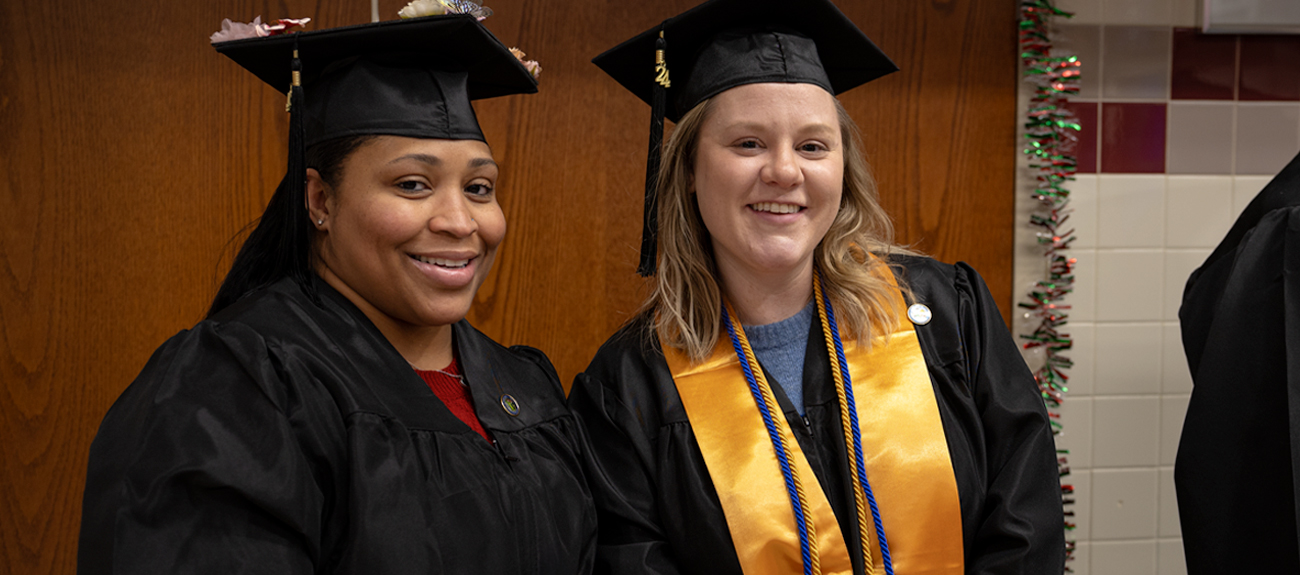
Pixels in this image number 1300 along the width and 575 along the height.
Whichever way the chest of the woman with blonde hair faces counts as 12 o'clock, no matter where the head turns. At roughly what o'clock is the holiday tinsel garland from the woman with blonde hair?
The holiday tinsel garland is roughly at 7 o'clock from the woman with blonde hair.

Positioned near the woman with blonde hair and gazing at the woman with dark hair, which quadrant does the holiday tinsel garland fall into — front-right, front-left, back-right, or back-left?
back-right

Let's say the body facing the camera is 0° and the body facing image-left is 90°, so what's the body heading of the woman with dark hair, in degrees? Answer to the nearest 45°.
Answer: approximately 315°

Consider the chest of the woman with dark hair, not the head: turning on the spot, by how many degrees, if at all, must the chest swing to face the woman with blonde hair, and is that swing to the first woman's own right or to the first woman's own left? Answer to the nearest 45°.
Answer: approximately 45° to the first woman's own left

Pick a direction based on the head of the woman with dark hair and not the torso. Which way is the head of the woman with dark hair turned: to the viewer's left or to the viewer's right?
to the viewer's right

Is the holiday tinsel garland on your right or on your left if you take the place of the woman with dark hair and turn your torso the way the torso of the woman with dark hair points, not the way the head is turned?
on your left

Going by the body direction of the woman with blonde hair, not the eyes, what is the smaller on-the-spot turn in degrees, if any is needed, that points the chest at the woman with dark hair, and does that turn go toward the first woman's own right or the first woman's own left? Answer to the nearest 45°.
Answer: approximately 45° to the first woman's own right
